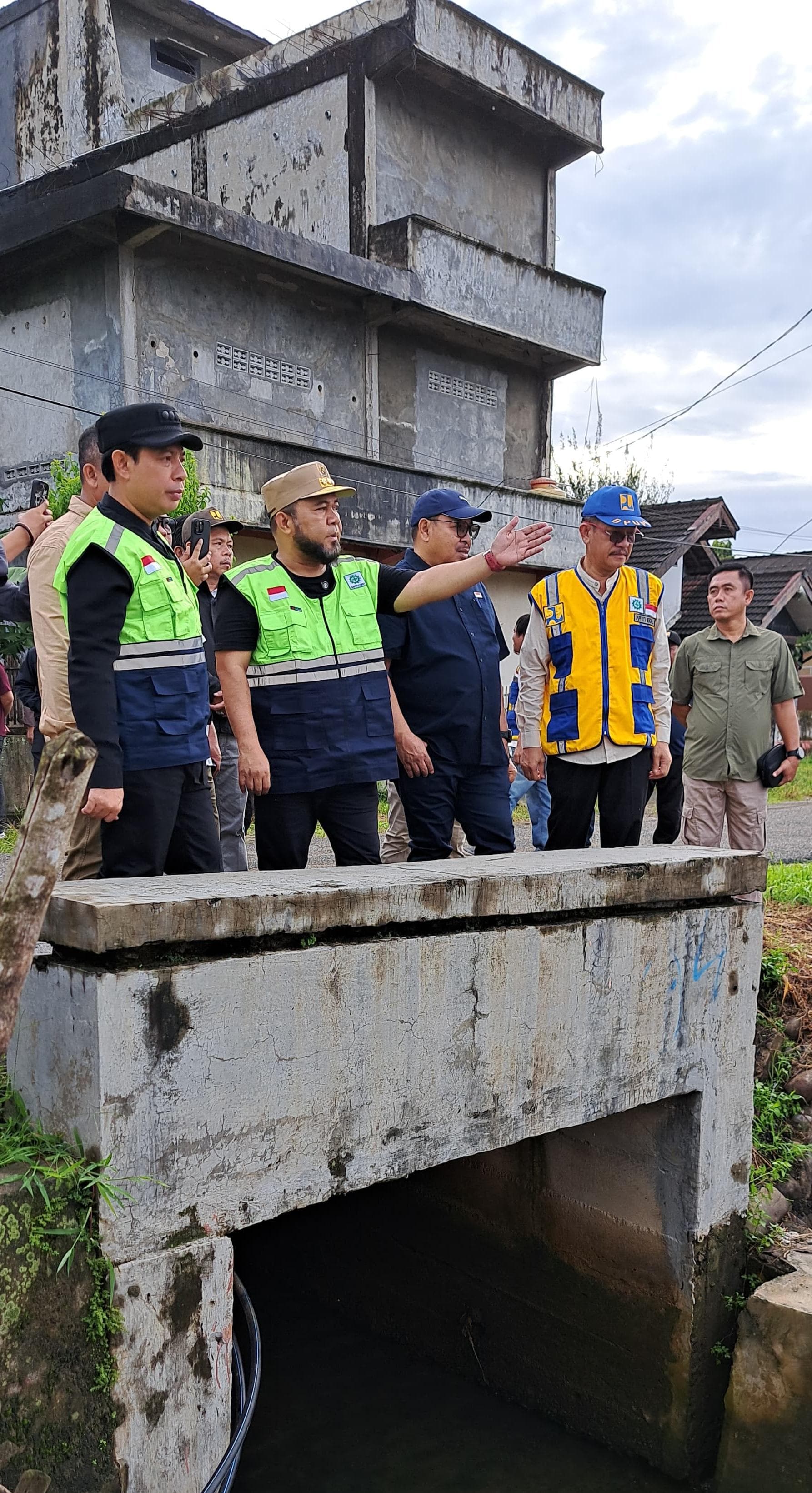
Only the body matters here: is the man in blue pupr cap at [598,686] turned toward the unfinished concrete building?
no

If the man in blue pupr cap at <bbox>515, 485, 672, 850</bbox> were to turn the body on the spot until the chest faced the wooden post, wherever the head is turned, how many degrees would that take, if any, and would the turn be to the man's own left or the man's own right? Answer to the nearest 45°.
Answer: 0° — they already face it

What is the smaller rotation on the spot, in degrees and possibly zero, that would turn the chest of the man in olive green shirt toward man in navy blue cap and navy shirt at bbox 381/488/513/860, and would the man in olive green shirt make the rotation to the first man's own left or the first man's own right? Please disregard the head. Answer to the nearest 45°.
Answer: approximately 45° to the first man's own right

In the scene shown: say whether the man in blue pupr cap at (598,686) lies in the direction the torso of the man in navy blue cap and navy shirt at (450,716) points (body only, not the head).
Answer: no

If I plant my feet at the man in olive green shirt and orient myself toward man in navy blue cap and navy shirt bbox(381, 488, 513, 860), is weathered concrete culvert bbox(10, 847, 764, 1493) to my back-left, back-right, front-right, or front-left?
front-left

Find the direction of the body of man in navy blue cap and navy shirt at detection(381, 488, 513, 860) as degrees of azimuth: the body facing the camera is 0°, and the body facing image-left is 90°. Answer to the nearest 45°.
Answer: approximately 315°

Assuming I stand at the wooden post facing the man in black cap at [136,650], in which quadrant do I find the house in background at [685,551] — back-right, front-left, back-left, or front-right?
front-right

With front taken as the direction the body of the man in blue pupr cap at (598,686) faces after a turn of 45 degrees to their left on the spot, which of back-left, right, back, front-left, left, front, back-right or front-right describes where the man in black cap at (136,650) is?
right

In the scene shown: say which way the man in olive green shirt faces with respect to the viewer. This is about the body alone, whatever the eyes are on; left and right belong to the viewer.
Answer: facing the viewer

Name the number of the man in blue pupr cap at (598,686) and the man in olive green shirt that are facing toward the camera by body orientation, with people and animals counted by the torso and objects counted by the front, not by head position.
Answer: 2

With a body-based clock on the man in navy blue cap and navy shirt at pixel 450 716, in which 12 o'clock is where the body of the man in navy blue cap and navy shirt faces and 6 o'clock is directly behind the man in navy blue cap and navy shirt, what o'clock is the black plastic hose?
The black plastic hose is roughly at 2 o'clock from the man in navy blue cap and navy shirt.

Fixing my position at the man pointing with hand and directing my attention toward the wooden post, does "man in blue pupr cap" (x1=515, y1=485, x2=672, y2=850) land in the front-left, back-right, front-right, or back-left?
back-left

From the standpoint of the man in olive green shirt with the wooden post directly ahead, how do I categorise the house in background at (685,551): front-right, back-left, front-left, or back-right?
back-right

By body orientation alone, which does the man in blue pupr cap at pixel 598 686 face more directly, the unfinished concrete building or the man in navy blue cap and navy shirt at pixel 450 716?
the man in navy blue cap and navy shirt

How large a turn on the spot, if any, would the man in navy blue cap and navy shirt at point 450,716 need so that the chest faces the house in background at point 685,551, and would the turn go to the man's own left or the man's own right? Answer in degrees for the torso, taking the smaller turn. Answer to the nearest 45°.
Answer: approximately 135° to the man's own left

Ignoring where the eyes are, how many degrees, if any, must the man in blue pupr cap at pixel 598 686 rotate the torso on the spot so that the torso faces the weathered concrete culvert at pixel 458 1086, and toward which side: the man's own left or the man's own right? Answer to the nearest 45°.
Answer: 0° — they already face it

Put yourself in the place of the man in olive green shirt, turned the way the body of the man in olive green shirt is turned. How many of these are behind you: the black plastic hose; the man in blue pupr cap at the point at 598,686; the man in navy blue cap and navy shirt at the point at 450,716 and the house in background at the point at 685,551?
1

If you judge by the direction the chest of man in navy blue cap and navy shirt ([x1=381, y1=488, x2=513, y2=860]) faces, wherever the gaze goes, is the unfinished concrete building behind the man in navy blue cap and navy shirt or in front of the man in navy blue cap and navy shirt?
behind

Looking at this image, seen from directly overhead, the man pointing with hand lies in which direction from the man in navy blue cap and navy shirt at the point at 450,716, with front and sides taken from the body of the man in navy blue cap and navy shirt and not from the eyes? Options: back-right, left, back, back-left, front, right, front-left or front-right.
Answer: right
